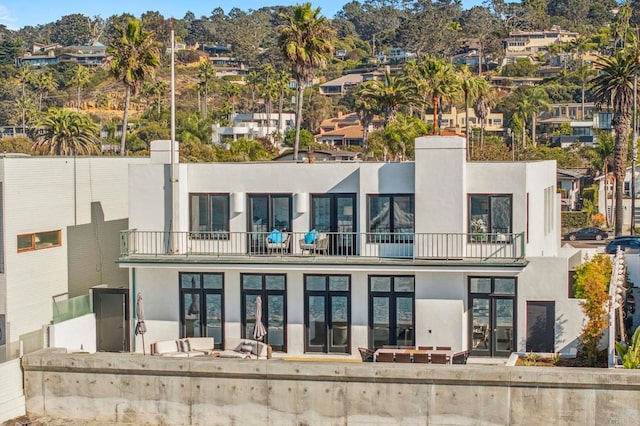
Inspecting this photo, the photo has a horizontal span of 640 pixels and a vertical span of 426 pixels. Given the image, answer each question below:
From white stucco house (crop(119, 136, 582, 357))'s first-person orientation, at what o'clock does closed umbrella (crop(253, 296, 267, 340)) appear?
The closed umbrella is roughly at 2 o'clock from the white stucco house.

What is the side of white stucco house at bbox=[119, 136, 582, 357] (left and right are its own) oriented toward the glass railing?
right

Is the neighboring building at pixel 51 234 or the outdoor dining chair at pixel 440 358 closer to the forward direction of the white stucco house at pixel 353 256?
the outdoor dining chair

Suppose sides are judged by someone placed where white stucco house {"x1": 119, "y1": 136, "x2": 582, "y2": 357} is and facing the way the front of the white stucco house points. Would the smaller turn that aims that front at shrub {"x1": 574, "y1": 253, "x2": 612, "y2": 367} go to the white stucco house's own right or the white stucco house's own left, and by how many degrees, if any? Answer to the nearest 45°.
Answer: approximately 90° to the white stucco house's own left

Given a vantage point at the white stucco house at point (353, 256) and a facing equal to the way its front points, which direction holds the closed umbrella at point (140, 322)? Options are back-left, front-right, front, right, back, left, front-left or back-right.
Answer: right

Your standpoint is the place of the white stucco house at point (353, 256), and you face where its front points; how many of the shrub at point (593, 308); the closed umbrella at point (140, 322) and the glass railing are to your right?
2

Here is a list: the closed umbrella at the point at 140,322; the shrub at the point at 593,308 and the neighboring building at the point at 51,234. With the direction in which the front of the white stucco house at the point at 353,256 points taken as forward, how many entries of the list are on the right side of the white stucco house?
2

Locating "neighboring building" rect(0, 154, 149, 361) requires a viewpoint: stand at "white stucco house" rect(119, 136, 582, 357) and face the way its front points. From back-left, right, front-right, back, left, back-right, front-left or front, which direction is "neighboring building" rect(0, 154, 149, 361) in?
right

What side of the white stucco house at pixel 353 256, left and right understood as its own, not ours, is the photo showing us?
front
